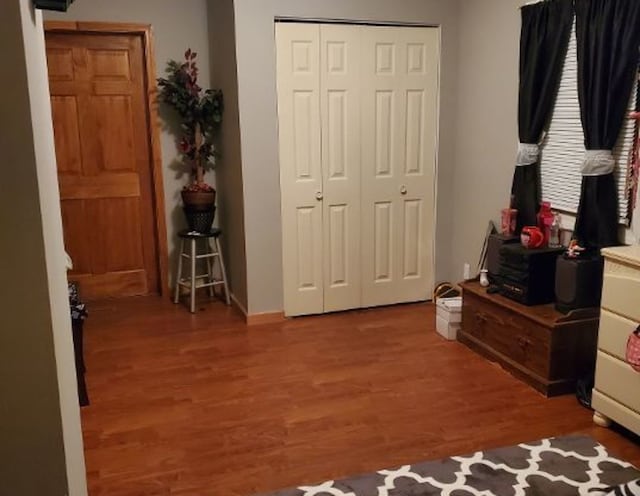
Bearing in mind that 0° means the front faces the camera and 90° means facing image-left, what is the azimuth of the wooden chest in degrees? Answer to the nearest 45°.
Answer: approximately 45°

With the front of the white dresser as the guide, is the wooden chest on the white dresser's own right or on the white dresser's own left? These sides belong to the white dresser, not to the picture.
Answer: on the white dresser's own right

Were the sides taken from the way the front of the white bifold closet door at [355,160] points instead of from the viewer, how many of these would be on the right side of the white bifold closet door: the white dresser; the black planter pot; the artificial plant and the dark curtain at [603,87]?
2

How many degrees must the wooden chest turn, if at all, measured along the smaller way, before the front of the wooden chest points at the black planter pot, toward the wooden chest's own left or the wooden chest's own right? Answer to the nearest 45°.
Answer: approximately 45° to the wooden chest's own right

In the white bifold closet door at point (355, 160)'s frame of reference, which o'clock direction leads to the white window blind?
The white window blind is roughly at 10 o'clock from the white bifold closet door.

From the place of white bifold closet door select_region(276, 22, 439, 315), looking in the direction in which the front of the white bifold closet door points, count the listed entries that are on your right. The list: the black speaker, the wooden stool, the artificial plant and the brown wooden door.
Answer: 3

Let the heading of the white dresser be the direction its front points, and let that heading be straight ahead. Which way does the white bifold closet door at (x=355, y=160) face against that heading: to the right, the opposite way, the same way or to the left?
to the left

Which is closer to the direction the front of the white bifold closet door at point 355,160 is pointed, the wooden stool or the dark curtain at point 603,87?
the dark curtain

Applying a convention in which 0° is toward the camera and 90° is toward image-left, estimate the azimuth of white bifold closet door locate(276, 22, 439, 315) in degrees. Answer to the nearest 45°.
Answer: approximately 0°
